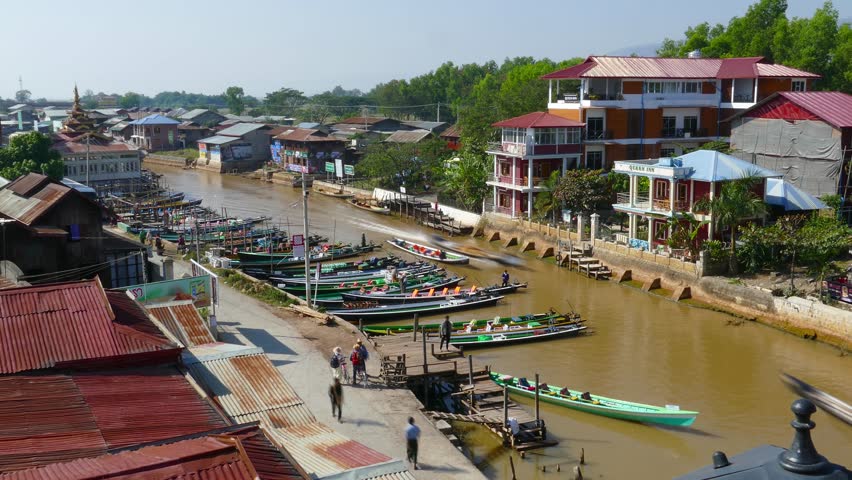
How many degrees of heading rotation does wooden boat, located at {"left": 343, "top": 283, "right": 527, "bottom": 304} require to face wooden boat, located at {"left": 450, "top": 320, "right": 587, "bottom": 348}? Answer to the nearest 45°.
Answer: approximately 45° to its right

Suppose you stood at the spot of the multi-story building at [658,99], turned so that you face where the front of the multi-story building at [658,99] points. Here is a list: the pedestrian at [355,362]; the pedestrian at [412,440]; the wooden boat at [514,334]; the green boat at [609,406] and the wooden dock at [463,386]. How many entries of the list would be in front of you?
5

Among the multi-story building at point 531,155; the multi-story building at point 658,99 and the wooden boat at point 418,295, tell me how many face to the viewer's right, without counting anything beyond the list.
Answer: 1

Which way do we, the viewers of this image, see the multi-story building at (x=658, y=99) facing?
facing the viewer

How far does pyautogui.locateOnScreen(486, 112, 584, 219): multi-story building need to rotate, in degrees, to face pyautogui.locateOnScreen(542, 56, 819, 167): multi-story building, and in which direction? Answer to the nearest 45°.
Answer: approximately 180°

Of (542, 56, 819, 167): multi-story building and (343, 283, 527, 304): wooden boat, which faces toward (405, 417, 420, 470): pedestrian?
the multi-story building

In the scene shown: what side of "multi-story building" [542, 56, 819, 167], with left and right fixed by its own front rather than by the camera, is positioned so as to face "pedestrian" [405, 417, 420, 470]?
front

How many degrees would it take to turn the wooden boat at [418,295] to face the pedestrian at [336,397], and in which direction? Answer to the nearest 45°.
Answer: approximately 90° to its right

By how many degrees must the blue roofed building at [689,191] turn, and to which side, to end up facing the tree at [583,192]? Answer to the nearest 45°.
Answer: approximately 90° to its right

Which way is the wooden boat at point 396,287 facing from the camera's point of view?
to the viewer's left

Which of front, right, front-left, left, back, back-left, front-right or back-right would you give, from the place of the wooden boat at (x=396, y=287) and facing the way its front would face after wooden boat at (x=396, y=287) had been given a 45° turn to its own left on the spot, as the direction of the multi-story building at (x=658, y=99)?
front

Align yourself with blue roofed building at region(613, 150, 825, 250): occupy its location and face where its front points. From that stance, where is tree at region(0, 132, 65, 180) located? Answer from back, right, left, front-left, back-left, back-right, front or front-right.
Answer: front-right

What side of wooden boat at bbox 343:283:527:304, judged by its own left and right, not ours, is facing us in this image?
right

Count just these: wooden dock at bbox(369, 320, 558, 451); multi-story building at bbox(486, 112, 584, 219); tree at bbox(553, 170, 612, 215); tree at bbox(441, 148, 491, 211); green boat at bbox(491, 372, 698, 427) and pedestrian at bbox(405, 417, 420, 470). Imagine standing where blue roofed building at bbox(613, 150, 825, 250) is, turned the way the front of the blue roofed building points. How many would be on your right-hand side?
3

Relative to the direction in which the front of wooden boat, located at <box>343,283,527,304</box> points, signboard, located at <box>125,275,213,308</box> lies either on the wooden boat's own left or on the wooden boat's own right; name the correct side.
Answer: on the wooden boat's own right

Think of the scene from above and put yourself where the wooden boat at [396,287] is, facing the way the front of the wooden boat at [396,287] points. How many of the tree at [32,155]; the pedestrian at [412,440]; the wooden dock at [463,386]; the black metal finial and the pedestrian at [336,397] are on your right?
4

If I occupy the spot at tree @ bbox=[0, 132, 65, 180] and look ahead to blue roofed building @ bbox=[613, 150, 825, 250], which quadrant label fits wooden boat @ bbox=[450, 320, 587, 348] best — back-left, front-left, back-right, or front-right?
front-right

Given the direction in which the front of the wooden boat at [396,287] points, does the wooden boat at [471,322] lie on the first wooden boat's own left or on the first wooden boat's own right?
on the first wooden boat's own left
